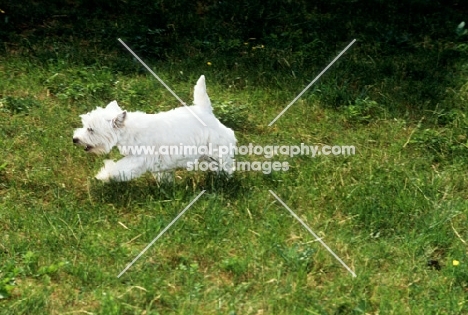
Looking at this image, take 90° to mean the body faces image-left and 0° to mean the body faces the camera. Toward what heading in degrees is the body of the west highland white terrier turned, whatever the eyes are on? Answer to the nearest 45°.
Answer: approximately 90°
